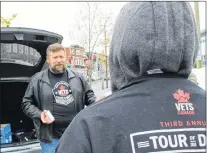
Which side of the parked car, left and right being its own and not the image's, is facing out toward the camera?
back

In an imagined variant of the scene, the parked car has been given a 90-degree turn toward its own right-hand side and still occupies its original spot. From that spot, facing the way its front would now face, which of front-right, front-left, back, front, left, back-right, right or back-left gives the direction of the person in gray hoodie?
right

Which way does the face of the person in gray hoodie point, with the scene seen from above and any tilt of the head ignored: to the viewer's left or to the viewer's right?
to the viewer's left
